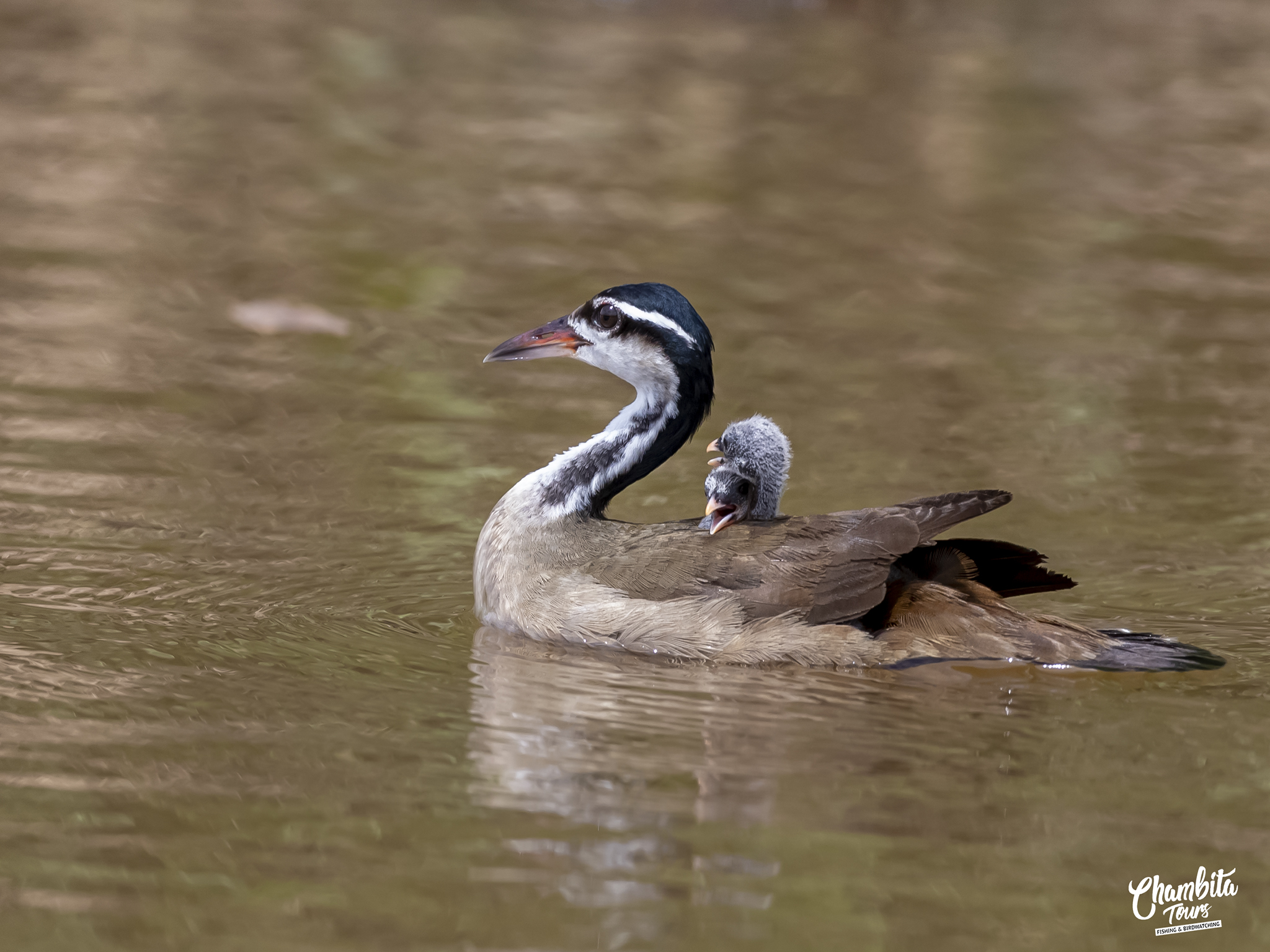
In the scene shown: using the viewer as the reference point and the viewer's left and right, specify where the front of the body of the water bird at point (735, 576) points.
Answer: facing to the left of the viewer
